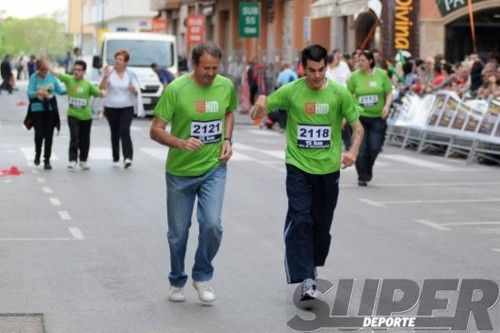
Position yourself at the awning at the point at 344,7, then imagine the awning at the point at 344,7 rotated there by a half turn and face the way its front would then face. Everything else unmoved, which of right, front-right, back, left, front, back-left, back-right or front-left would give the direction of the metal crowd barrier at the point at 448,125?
back-right

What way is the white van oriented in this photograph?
toward the camera

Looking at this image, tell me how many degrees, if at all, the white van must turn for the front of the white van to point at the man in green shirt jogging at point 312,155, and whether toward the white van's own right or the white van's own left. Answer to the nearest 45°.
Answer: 0° — it already faces them

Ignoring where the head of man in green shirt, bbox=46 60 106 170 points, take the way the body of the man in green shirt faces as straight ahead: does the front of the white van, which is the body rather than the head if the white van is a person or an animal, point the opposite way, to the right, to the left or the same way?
the same way

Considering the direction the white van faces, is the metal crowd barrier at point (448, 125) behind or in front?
in front

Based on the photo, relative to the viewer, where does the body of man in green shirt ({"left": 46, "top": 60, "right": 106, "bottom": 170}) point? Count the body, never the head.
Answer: toward the camera

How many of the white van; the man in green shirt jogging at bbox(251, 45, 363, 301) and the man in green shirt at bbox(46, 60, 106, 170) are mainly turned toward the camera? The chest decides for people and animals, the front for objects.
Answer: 3

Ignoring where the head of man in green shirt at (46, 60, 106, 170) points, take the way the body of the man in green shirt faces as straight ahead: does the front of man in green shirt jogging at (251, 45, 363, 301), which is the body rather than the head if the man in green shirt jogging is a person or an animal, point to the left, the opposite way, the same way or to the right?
the same way

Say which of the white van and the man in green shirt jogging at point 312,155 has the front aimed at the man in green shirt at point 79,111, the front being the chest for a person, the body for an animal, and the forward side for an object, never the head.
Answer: the white van

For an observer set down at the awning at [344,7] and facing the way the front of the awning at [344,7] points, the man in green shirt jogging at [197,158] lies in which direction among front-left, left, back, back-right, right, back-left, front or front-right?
front-left

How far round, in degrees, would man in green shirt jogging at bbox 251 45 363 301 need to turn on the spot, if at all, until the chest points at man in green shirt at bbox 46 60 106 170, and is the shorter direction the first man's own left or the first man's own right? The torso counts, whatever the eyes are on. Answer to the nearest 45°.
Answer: approximately 180°

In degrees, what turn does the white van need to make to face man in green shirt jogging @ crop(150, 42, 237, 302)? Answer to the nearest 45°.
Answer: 0° — it already faces them

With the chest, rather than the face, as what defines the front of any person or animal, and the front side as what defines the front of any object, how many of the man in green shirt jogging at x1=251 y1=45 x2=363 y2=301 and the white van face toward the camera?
2

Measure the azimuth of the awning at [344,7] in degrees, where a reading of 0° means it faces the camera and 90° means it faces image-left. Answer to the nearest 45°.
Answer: approximately 45°

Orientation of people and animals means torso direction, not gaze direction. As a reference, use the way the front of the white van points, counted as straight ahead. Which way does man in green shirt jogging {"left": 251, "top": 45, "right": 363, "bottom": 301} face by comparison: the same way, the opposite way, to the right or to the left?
the same way

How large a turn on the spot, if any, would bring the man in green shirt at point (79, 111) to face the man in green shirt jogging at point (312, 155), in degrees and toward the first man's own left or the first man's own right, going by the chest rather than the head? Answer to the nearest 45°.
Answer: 0° — they already face them
